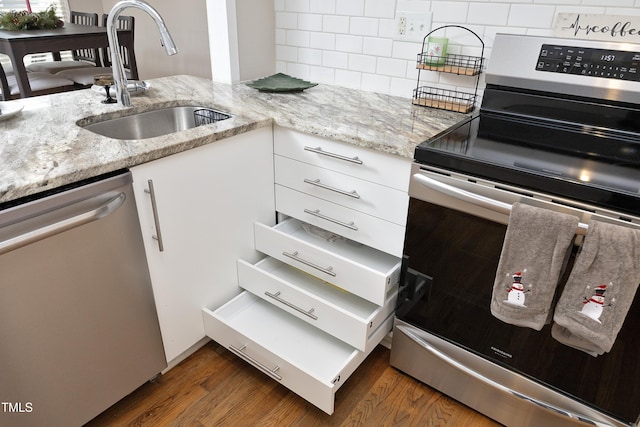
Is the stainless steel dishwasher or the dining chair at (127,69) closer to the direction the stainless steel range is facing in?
the stainless steel dishwasher

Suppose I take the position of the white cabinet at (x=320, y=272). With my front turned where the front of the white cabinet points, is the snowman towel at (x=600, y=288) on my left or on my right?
on my left

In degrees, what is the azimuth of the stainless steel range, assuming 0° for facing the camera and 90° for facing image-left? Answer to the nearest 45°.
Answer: approximately 45°

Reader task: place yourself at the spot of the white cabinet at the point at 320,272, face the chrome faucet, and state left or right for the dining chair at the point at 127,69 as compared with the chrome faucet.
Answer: right

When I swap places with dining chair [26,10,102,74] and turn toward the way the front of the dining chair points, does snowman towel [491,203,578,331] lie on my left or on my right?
on my left

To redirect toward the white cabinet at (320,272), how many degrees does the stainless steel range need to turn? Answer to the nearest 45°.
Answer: approximately 45° to its right

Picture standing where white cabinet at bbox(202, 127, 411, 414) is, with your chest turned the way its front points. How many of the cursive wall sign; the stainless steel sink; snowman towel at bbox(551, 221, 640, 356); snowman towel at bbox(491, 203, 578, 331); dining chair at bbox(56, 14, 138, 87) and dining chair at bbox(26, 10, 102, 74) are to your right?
3

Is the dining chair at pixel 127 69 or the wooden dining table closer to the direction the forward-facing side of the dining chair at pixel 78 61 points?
the wooden dining table

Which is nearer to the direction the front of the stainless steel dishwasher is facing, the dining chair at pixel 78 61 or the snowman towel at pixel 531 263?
the snowman towel

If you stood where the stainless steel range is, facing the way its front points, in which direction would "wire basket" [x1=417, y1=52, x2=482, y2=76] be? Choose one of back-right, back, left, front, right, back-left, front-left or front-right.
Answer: right
